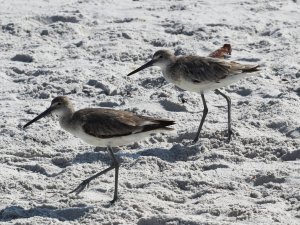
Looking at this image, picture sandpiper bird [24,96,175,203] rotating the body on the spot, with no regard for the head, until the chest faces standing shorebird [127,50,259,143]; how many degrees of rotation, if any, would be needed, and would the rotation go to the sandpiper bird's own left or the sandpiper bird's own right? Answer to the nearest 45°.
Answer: approximately 135° to the sandpiper bird's own right

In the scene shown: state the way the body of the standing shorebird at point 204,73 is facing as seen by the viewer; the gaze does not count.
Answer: to the viewer's left

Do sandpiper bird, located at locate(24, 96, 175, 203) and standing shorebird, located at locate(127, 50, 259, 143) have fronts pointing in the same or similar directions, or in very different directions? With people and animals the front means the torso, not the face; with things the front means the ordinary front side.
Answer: same or similar directions

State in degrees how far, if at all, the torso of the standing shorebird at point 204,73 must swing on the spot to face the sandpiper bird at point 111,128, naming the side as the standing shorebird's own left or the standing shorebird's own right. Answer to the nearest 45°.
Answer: approximately 45° to the standing shorebird's own left

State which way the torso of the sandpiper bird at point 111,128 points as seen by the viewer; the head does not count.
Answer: to the viewer's left

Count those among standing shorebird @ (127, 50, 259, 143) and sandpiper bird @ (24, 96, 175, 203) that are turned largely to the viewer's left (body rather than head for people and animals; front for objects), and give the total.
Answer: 2
